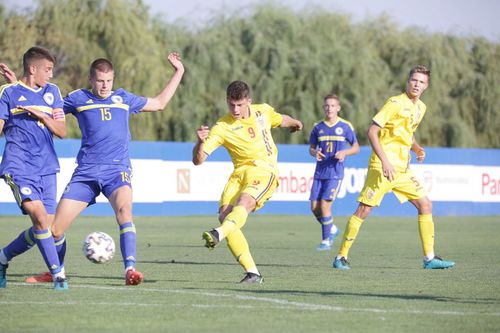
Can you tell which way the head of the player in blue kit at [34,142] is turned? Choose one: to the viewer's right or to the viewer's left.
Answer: to the viewer's right

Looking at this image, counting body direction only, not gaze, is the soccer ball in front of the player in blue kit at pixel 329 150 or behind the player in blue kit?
in front

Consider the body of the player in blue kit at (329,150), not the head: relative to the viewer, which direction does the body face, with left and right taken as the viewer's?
facing the viewer
